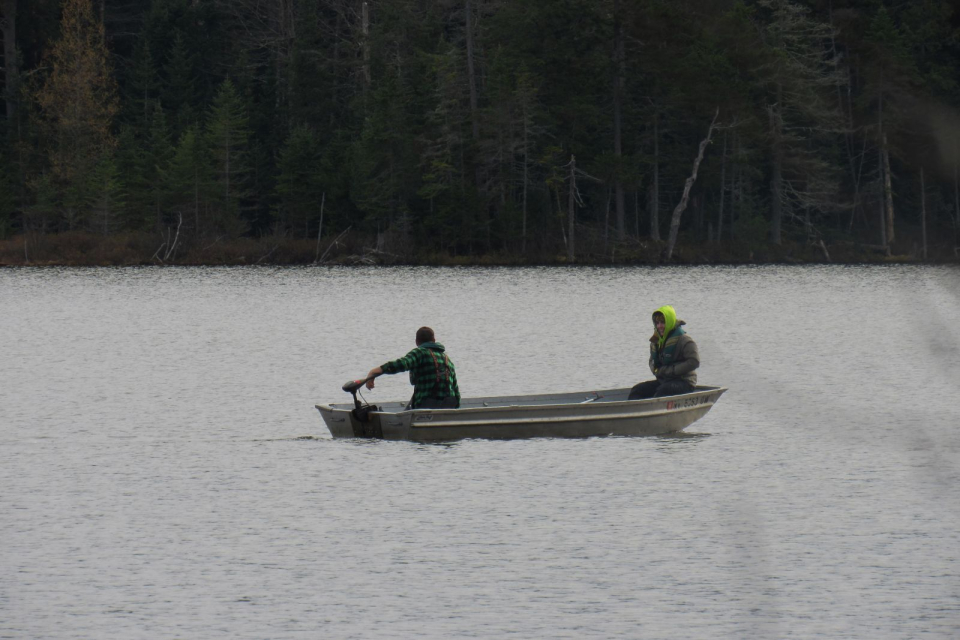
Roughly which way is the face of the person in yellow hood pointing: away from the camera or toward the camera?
toward the camera

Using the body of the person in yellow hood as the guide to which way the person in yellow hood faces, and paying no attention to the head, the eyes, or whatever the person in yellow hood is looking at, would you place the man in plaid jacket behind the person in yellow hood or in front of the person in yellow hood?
in front

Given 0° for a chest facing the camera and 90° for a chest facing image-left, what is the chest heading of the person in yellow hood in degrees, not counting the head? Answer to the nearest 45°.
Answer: approximately 45°
